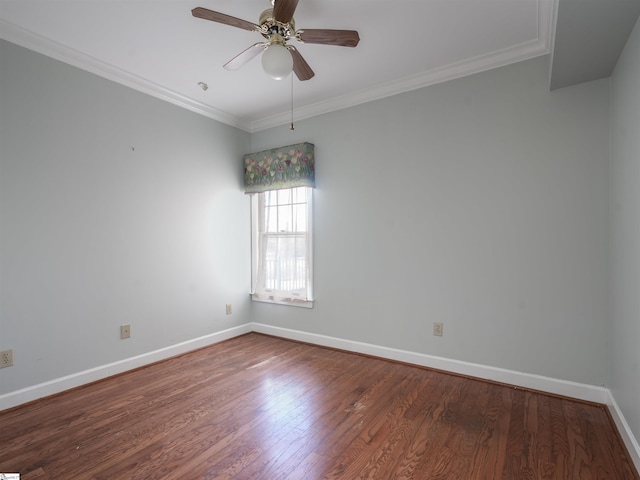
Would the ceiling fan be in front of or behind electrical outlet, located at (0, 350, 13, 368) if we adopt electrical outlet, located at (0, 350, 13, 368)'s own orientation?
in front

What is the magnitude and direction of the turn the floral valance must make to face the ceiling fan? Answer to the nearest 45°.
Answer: approximately 45° to its left

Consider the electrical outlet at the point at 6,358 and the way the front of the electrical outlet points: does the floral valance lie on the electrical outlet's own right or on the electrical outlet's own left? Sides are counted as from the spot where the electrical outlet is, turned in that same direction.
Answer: on the electrical outlet's own left

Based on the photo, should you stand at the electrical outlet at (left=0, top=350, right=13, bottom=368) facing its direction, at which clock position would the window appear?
The window is roughly at 9 o'clock from the electrical outlet.

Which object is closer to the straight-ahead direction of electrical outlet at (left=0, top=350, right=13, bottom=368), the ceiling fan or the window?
the ceiling fan

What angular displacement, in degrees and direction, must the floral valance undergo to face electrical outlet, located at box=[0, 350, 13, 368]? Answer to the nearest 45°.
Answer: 0° — it already faces it

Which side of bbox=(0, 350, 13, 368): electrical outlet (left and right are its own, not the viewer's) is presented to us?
front

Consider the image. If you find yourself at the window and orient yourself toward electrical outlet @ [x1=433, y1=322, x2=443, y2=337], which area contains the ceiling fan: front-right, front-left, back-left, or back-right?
front-right

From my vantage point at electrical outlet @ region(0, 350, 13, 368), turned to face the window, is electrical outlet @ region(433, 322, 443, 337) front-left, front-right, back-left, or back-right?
front-right

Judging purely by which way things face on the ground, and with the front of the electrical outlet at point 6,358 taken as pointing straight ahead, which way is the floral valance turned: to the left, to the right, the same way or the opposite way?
to the right

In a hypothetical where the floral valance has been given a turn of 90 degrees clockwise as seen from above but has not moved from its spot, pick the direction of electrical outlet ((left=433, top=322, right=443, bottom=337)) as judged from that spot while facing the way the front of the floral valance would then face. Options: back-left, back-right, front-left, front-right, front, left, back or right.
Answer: back

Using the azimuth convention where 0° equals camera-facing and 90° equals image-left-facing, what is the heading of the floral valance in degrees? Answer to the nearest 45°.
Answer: approximately 45°

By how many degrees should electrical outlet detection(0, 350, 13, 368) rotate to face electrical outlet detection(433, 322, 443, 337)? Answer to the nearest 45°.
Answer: approximately 45° to its left

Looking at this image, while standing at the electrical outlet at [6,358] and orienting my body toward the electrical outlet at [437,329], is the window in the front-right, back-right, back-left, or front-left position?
front-left
